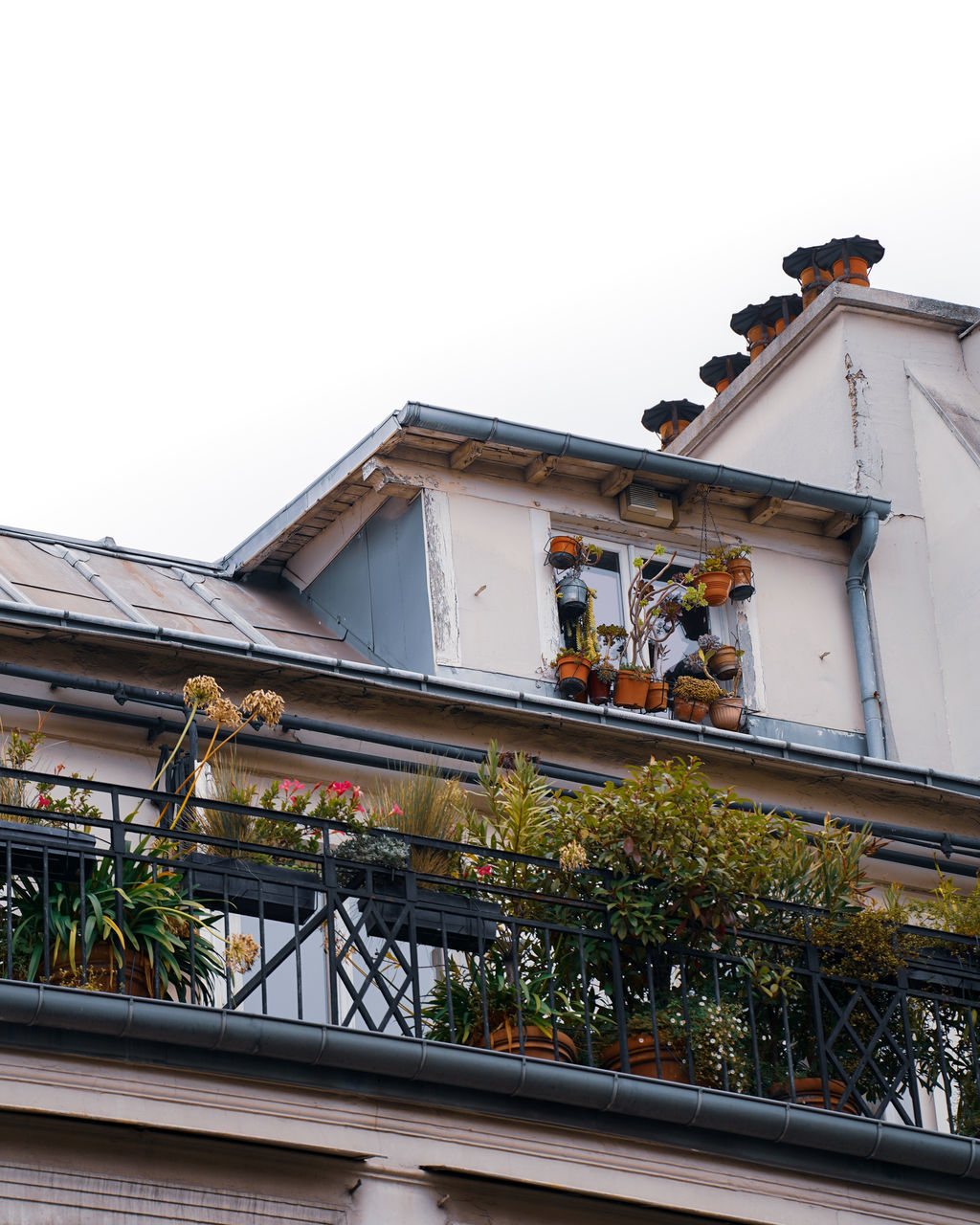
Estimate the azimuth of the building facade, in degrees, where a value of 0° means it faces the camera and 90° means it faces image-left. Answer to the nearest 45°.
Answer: approximately 315°
